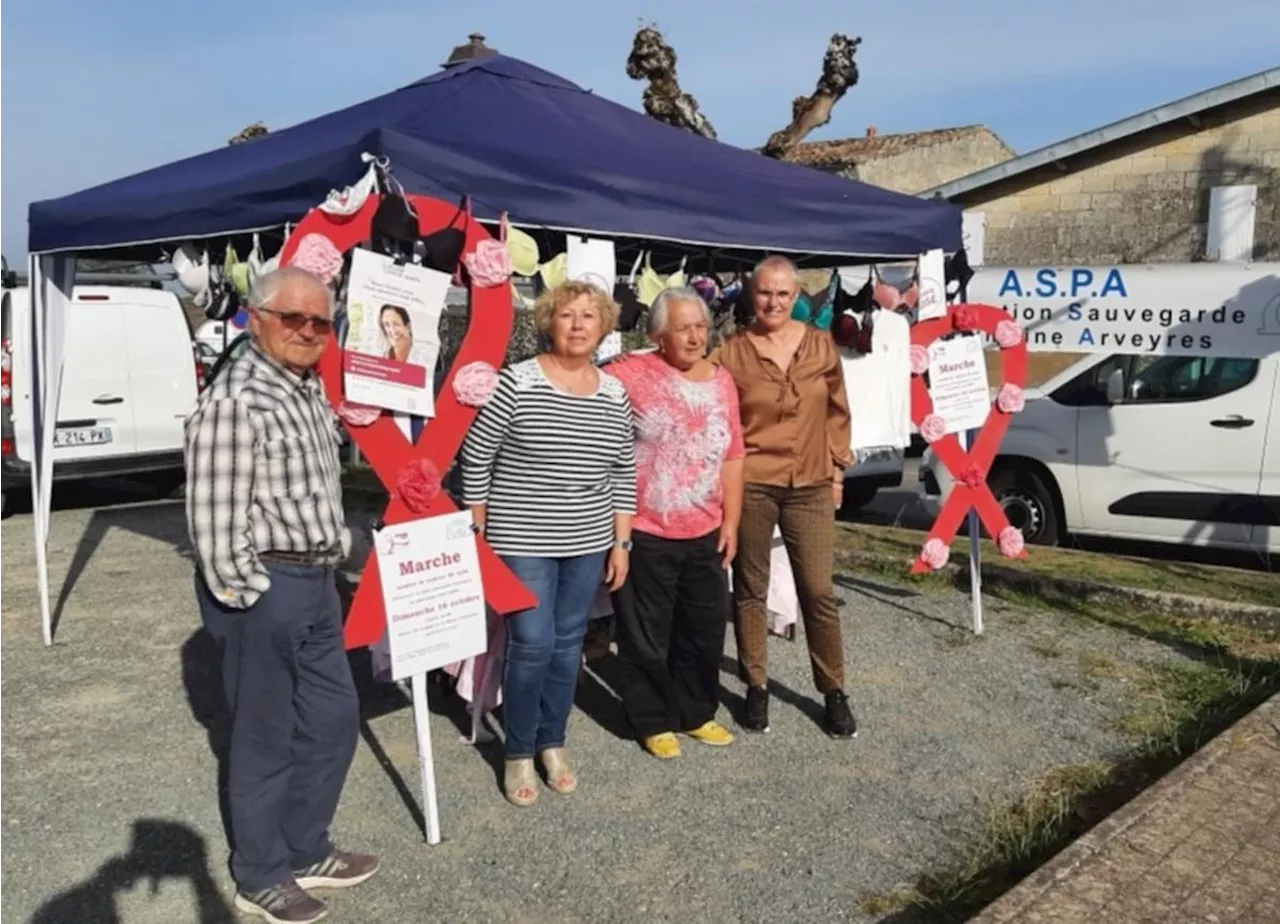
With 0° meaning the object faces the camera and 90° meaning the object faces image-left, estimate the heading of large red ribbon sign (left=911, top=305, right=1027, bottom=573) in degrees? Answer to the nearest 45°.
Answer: approximately 0°

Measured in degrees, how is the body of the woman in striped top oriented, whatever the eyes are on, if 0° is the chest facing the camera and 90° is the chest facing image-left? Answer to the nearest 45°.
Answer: approximately 0°

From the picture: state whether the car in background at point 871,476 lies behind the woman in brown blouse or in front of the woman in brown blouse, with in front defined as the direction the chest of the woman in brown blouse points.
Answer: behind

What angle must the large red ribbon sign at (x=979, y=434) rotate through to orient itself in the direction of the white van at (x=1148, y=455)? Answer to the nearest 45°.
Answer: approximately 135° to its left

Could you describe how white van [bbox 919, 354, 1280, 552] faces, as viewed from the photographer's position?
facing to the left of the viewer

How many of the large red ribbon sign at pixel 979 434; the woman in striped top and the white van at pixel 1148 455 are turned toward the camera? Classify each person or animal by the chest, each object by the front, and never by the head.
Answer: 2

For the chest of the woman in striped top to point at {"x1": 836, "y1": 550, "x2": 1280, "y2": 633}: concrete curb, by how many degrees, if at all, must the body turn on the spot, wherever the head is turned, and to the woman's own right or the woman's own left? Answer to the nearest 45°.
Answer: approximately 135° to the woman's own left
